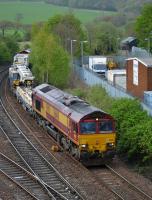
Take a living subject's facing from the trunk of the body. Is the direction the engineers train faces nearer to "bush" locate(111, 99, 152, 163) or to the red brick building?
the bush

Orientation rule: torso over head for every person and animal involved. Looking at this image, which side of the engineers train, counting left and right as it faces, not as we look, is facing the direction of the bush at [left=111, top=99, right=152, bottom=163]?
front

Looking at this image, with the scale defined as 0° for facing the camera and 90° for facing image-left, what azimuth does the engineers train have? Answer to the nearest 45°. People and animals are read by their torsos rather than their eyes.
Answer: approximately 315°

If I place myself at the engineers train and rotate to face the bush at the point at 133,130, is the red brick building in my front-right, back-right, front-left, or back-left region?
front-left

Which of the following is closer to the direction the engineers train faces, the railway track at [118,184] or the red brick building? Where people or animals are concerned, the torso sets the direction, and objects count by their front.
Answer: the railway track

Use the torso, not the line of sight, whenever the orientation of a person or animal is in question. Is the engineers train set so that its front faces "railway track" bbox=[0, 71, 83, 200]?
no

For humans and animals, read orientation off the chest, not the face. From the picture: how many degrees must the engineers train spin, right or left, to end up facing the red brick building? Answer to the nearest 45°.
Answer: approximately 135° to its left

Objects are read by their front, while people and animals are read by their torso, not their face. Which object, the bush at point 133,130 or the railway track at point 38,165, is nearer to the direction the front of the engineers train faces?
the bush
